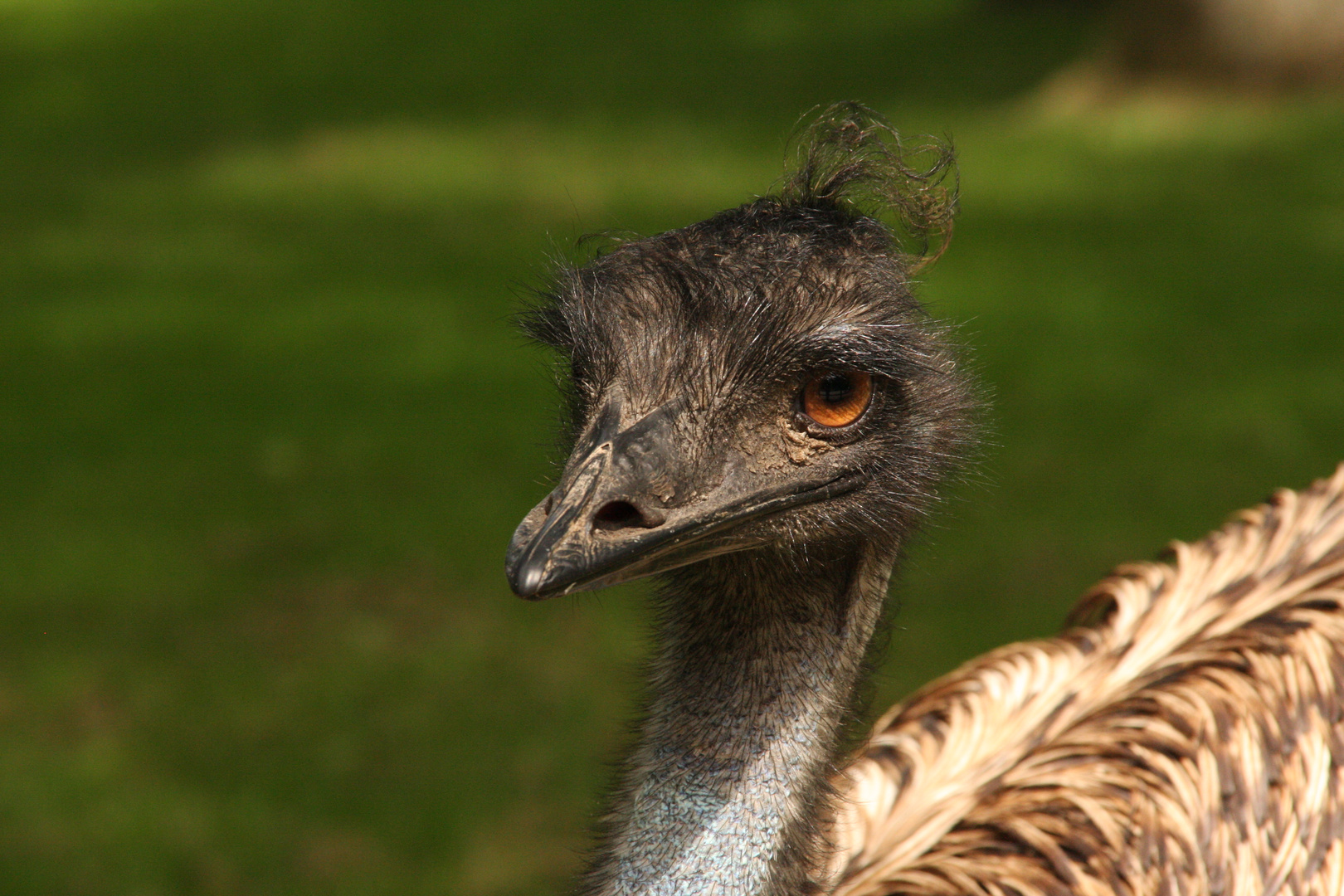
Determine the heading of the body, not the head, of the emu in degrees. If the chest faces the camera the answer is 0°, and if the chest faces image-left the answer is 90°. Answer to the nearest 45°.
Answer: approximately 45°
